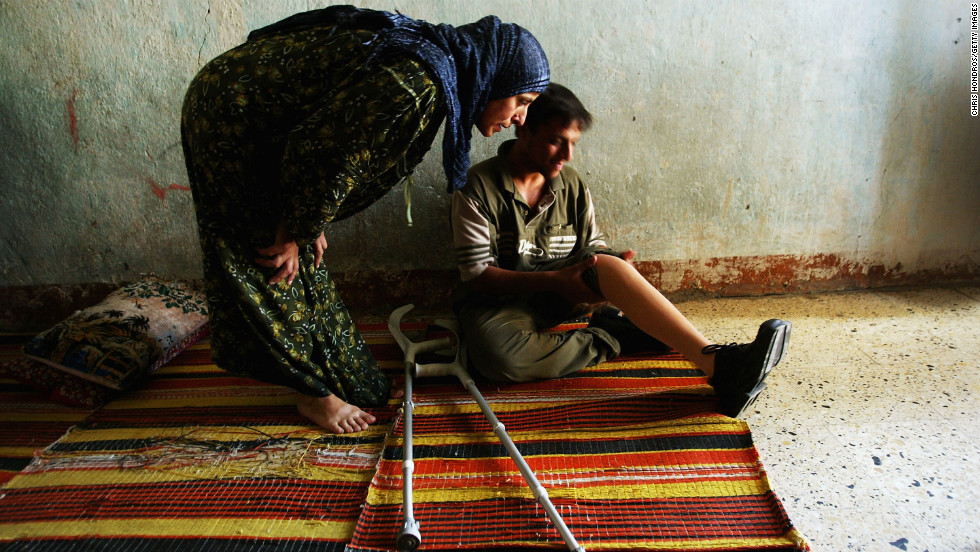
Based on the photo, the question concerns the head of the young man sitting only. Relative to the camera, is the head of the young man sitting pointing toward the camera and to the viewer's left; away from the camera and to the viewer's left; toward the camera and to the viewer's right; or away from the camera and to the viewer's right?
toward the camera and to the viewer's right

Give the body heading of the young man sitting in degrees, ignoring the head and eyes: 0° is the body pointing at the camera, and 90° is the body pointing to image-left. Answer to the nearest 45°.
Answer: approximately 315°

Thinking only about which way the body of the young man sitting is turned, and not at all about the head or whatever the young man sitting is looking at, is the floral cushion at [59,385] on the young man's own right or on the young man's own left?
on the young man's own right

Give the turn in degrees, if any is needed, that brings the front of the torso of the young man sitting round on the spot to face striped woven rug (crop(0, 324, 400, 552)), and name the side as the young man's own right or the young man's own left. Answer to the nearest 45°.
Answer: approximately 90° to the young man's own right

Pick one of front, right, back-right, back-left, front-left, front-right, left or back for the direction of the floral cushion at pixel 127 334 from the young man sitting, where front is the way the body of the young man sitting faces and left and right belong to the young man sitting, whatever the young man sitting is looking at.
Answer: back-right
